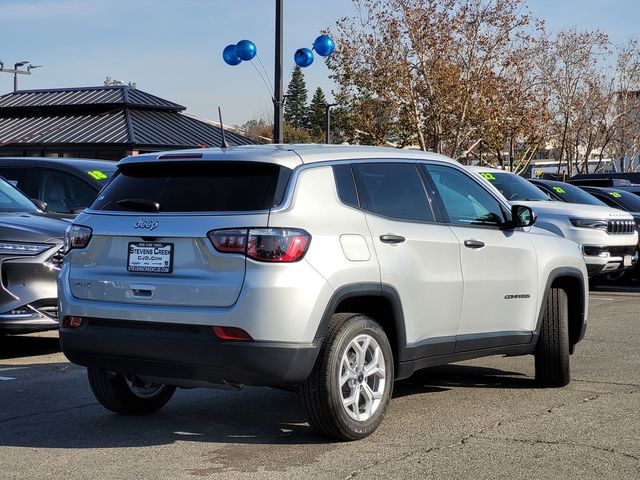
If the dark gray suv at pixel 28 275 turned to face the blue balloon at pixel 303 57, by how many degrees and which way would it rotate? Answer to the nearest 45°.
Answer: approximately 90° to its left

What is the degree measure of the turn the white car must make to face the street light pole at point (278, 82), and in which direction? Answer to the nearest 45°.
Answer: approximately 135° to its right

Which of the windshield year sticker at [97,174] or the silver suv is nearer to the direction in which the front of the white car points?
the silver suv

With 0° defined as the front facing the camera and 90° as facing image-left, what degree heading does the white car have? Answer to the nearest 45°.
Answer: approximately 315°

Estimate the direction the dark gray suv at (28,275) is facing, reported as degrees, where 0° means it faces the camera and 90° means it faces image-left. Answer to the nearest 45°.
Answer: approximately 315°

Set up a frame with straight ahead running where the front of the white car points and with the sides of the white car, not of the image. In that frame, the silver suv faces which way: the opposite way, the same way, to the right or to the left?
to the left

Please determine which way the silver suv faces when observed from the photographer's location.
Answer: facing away from the viewer and to the right of the viewer

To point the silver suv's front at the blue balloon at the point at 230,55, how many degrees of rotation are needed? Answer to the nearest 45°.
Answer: approximately 45° to its left

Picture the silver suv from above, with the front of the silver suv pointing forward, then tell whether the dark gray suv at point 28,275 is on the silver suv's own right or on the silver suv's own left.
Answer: on the silver suv's own left

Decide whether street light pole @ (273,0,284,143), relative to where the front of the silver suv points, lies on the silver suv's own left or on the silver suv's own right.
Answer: on the silver suv's own left

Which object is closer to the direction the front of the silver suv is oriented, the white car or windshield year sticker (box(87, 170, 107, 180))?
the white car

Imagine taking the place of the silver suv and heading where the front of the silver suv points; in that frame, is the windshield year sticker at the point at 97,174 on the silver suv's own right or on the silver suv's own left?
on the silver suv's own left
